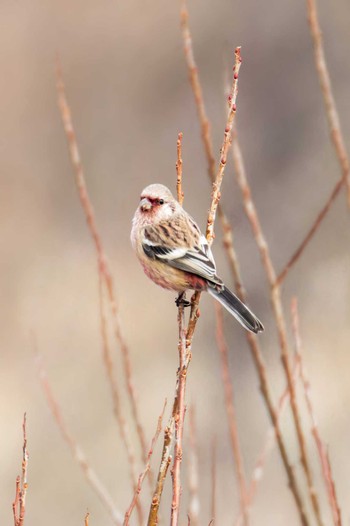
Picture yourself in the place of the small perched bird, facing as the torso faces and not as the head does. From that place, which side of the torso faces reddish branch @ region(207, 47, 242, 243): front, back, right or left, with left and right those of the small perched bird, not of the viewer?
back

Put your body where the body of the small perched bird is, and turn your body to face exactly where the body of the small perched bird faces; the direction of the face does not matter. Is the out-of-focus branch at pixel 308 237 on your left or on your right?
on your left

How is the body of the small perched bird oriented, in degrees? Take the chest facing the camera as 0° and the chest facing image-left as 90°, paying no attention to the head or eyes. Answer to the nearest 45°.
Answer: approximately 90°
